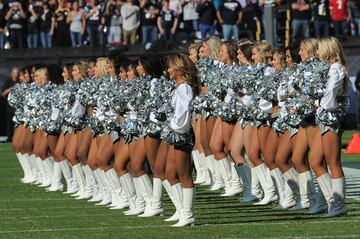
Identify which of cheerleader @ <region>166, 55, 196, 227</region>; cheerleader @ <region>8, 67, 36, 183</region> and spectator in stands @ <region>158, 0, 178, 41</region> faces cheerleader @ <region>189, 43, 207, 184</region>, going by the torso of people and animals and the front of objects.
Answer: the spectator in stands

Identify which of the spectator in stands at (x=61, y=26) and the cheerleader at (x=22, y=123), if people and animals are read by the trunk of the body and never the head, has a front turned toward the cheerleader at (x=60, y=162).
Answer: the spectator in stands

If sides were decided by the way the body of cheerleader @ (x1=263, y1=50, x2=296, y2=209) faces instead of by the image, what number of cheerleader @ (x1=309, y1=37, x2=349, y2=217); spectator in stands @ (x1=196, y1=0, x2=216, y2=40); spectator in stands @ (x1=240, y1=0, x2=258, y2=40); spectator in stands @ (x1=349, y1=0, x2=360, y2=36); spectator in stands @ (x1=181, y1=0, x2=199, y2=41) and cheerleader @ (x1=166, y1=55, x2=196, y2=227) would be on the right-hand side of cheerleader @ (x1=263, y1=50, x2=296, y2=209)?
4

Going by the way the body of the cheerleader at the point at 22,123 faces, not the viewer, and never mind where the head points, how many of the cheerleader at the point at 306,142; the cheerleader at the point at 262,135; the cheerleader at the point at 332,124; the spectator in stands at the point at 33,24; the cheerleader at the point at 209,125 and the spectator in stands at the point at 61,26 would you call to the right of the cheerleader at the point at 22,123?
2

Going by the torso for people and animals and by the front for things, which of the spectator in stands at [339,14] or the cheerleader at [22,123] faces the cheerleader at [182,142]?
the spectator in stands

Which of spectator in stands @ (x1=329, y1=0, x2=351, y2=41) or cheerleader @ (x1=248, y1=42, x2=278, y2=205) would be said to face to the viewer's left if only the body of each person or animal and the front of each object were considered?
the cheerleader

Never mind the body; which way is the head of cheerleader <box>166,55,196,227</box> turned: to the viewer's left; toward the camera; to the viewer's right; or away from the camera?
to the viewer's left

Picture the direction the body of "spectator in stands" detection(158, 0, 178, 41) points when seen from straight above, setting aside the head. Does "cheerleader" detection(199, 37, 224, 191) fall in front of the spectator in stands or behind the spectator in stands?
in front

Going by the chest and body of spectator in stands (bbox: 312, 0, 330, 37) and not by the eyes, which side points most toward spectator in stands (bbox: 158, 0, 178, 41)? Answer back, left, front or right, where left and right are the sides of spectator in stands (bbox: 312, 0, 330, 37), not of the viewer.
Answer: right

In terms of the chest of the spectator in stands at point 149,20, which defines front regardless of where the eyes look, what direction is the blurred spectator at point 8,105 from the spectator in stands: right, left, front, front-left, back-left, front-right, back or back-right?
right

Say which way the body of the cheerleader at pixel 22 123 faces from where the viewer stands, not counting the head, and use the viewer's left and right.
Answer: facing to the left of the viewer

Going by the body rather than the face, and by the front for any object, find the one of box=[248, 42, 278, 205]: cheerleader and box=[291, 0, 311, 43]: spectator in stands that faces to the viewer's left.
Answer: the cheerleader

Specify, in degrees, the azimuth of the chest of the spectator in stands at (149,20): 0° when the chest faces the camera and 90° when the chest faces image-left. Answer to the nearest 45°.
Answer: approximately 0°

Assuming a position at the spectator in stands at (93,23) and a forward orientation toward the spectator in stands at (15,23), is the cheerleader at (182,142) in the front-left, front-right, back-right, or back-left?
back-left

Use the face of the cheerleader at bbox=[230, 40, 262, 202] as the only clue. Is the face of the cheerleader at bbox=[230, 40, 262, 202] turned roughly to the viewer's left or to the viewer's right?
to the viewer's left

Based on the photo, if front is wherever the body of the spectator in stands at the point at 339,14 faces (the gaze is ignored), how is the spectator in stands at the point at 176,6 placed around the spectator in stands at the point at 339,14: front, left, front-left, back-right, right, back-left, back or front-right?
right

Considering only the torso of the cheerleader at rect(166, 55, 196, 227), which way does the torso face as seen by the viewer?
to the viewer's left
